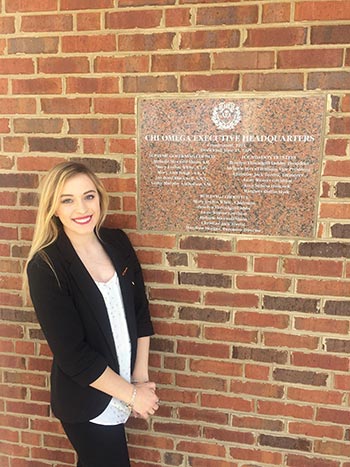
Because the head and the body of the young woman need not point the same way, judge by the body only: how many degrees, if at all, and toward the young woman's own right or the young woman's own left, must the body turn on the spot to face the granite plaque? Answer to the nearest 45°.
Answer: approximately 45° to the young woman's own left

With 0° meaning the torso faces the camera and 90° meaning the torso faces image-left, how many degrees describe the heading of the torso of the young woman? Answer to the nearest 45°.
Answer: approximately 315°

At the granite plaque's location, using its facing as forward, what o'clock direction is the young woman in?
The young woman is roughly at 2 o'clock from the granite plaque.

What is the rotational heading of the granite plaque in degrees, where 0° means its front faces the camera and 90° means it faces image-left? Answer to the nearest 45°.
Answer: approximately 0°
